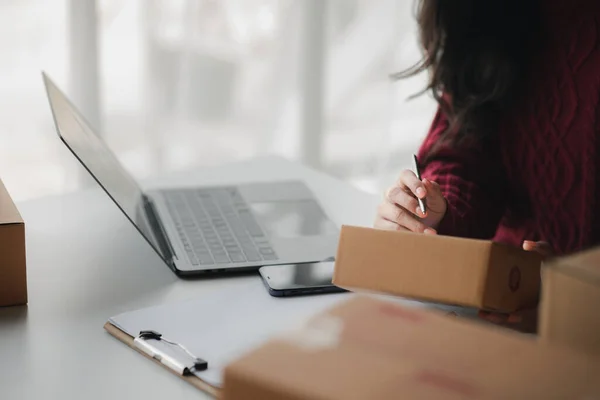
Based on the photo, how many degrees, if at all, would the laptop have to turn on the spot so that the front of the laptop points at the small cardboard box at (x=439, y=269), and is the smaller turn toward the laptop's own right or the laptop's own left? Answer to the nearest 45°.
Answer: approximately 45° to the laptop's own right

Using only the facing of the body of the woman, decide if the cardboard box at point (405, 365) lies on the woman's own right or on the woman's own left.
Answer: on the woman's own left

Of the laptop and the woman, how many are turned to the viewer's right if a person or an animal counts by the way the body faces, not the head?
1

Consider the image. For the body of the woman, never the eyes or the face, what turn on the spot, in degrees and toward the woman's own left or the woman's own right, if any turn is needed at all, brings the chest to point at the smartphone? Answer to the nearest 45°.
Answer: approximately 45° to the woman's own left

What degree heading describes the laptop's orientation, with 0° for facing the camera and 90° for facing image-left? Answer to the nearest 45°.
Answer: approximately 270°

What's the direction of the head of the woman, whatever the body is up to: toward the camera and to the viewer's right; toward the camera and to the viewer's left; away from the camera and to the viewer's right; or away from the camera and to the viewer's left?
away from the camera and to the viewer's left

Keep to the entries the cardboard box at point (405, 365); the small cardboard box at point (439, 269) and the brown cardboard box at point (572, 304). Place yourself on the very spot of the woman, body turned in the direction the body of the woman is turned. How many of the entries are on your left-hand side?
3

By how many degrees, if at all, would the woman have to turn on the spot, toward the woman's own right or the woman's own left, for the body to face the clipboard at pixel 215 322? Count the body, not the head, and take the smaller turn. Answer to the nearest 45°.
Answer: approximately 45° to the woman's own left

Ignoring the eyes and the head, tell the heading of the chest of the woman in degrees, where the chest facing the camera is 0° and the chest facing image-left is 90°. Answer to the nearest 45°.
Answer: approximately 90°
